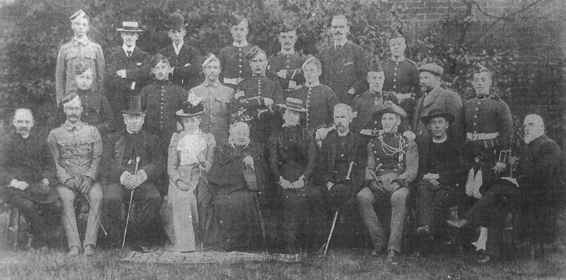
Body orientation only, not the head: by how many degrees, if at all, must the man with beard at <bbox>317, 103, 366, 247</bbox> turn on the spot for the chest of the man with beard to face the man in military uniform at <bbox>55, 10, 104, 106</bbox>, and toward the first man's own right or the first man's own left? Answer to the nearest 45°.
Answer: approximately 90° to the first man's own right

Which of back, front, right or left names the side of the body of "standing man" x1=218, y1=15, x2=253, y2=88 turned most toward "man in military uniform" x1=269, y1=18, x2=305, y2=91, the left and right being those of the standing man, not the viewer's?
left

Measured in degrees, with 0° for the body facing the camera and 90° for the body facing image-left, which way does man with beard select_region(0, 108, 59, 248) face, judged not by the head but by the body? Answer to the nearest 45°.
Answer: approximately 0°
